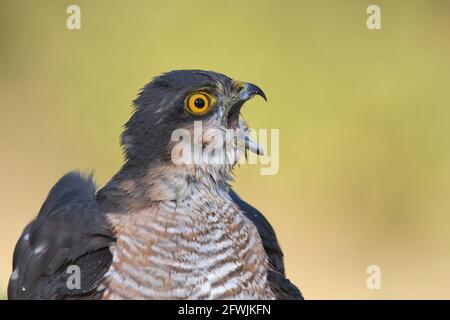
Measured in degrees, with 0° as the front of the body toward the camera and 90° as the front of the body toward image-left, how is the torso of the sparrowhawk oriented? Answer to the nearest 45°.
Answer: approximately 315°
